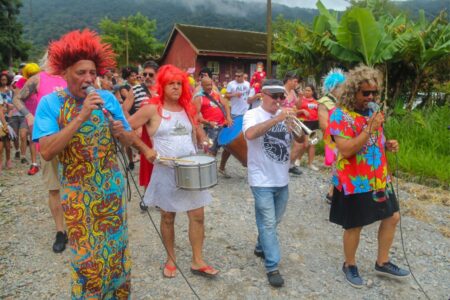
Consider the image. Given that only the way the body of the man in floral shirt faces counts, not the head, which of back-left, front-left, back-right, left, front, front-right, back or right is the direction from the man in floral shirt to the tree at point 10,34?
back

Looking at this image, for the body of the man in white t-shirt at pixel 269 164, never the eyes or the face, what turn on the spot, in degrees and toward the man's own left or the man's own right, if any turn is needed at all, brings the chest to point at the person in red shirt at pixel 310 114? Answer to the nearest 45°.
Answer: approximately 135° to the man's own left

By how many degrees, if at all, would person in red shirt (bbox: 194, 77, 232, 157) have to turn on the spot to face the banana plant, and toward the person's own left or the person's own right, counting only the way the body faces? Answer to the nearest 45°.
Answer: approximately 90° to the person's own left

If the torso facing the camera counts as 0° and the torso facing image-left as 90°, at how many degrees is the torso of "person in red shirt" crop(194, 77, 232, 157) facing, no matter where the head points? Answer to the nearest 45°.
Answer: approximately 315°

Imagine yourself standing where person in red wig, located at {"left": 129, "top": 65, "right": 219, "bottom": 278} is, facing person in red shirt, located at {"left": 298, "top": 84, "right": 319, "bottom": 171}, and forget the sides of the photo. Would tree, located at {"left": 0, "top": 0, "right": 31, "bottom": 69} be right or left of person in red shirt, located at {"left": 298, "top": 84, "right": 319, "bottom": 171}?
left

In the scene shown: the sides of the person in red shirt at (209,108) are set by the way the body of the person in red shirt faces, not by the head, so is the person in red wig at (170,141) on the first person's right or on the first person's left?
on the first person's right
